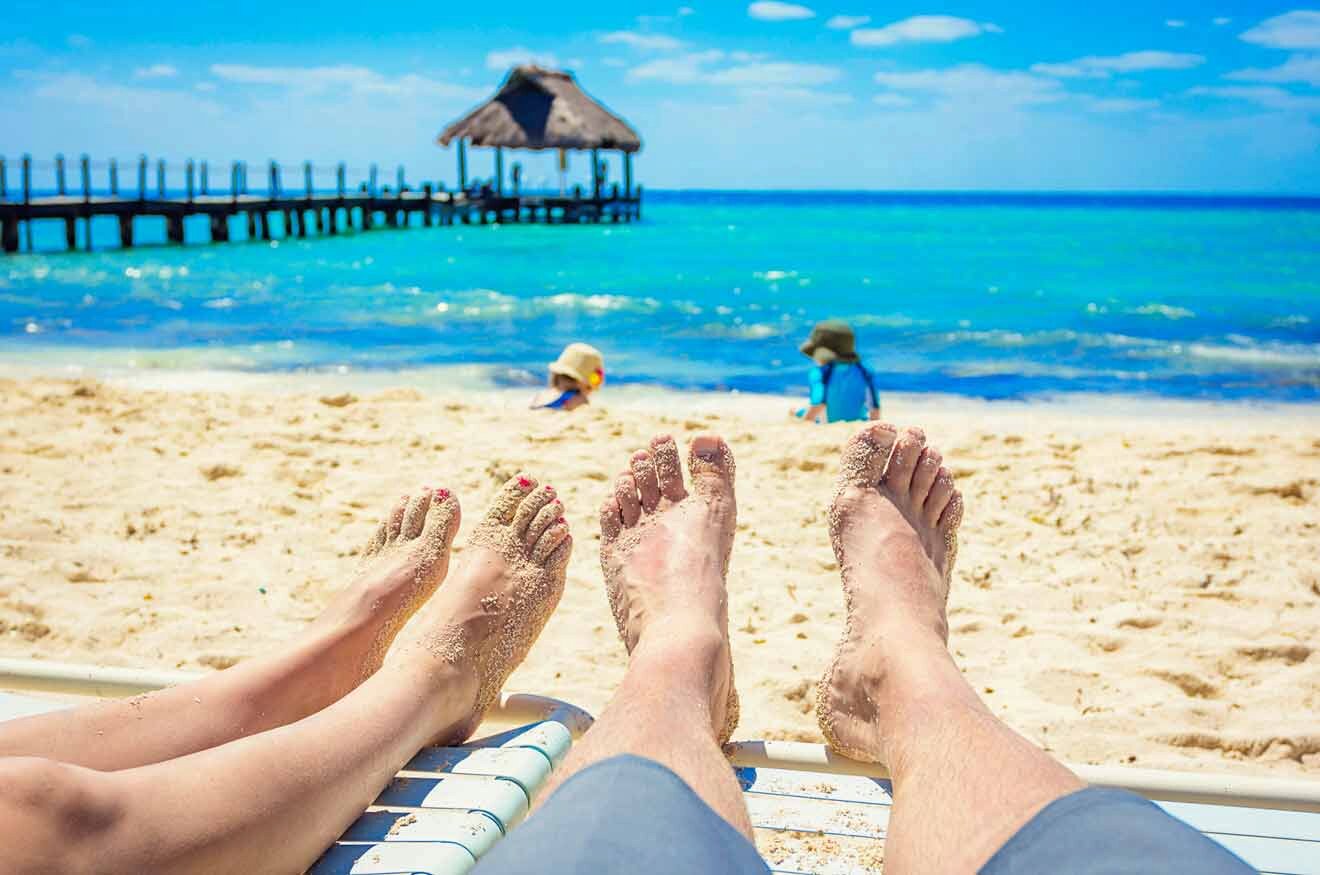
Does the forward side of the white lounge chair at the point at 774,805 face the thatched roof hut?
yes

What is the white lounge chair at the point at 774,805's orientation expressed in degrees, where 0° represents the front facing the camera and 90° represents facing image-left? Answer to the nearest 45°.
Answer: approximately 180°

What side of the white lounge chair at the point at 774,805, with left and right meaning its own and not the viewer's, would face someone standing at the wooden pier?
front
